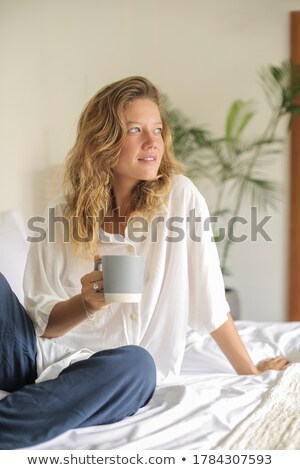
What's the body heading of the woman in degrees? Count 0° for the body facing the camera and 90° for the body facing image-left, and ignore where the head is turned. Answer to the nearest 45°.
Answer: approximately 0°

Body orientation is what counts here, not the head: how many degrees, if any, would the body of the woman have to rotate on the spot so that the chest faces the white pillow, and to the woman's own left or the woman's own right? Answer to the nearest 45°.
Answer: approximately 135° to the woman's own right

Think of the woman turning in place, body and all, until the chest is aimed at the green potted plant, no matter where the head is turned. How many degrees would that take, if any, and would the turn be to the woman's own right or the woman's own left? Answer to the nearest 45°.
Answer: approximately 180°
